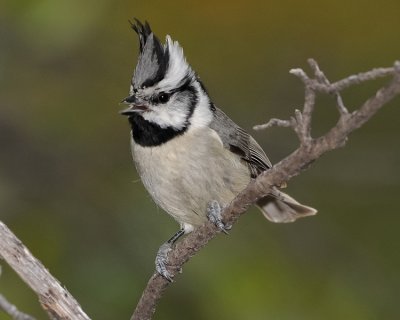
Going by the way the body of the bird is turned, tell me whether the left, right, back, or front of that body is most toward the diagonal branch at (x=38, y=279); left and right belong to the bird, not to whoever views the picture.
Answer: front

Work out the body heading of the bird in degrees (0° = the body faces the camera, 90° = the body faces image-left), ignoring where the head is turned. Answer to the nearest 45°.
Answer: approximately 45°

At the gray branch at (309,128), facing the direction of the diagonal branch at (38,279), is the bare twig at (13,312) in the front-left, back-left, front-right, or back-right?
front-left

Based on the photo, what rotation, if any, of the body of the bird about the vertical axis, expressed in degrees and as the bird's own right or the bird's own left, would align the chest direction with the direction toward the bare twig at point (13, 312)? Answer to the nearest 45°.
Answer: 0° — it already faces it
